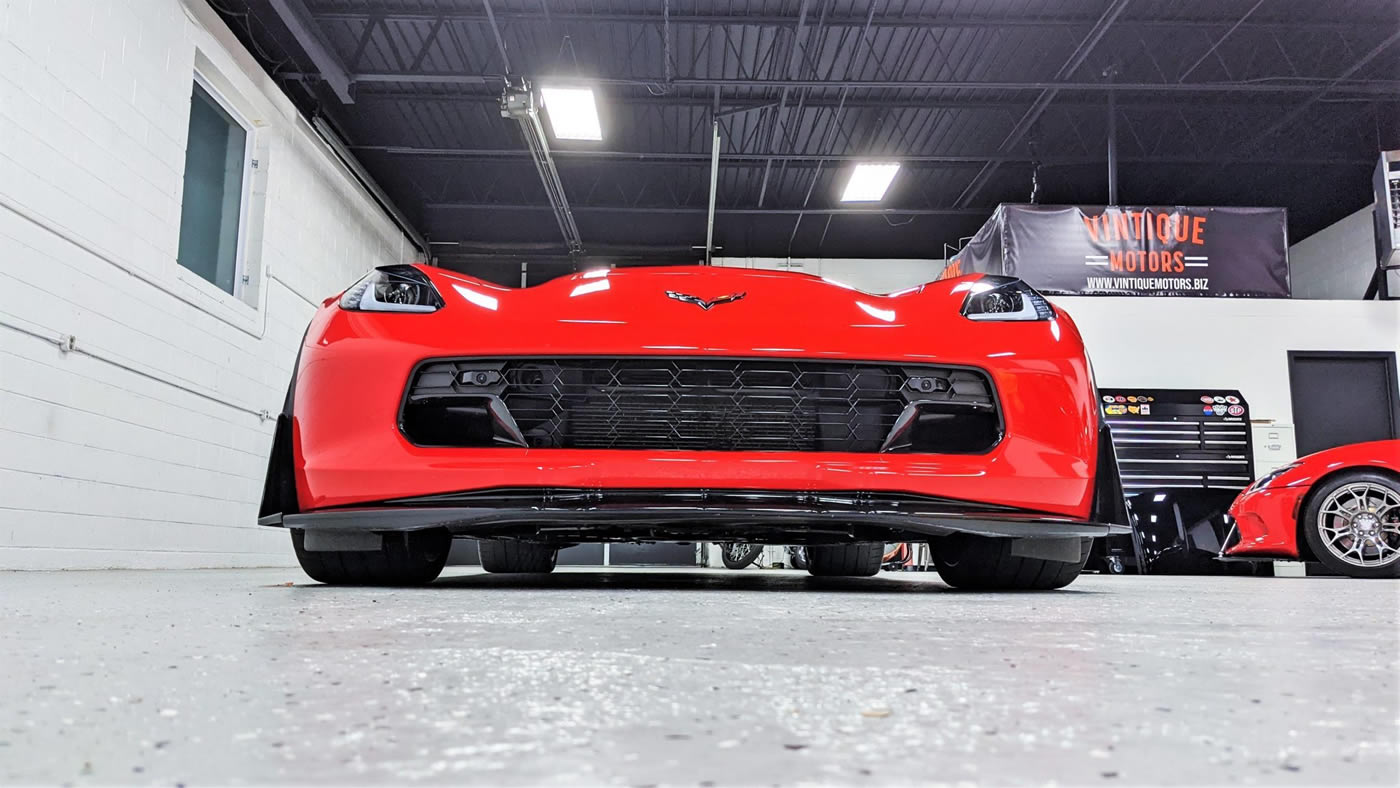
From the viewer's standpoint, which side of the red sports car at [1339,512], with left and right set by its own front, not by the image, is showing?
left

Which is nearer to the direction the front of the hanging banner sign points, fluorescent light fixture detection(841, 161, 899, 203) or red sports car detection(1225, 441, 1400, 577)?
the red sports car

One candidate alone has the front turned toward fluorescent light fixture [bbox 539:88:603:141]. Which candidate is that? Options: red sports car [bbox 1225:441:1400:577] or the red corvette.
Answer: the red sports car

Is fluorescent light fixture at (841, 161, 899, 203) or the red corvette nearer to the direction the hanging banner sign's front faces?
the red corvette

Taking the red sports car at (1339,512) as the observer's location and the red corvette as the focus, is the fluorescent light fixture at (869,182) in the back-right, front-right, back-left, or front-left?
back-right

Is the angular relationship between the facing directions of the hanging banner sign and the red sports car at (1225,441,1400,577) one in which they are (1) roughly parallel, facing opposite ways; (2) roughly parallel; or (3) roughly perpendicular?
roughly perpendicular

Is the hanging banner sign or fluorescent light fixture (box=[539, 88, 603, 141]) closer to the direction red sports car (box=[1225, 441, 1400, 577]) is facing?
the fluorescent light fixture

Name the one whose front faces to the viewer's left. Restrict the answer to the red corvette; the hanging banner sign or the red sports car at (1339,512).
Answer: the red sports car

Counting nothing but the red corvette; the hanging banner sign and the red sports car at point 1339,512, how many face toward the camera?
2

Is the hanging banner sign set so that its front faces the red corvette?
yes

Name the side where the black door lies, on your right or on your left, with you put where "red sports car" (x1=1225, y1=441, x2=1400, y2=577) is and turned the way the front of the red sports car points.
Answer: on your right

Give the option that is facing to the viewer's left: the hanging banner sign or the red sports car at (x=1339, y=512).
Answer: the red sports car
